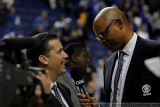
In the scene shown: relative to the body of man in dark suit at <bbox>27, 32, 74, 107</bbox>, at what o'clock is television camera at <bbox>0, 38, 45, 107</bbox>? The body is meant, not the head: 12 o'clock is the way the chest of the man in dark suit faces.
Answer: The television camera is roughly at 2 o'clock from the man in dark suit.

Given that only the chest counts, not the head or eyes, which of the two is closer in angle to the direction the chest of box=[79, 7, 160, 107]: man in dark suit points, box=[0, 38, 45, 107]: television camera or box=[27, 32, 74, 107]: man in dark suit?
the television camera

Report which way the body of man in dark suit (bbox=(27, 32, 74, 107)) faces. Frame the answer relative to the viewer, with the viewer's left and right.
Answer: facing the viewer and to the right of the viewer

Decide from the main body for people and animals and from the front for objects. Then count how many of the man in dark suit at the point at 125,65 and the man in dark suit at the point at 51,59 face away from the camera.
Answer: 0

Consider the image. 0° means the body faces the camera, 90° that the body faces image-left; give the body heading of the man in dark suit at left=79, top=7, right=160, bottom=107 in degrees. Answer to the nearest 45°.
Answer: approximately 45°

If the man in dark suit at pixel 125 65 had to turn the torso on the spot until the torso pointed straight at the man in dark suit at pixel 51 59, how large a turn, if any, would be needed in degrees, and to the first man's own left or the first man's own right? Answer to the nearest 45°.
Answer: approximately 45° to the first man's own right

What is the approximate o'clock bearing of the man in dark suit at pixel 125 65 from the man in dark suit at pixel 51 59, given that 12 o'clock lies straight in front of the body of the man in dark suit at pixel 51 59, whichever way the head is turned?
the man in dark suit at pixel 125 65 is roughly at 11 o'clock from the man in dark suit at pixel 51 59.

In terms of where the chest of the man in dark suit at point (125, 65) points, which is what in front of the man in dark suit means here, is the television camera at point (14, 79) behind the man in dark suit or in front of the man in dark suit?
in front

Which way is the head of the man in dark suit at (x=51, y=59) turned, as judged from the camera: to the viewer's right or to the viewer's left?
to the viewer's right

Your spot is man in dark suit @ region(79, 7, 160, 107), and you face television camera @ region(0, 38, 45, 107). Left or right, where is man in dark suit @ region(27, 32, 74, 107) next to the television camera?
right
